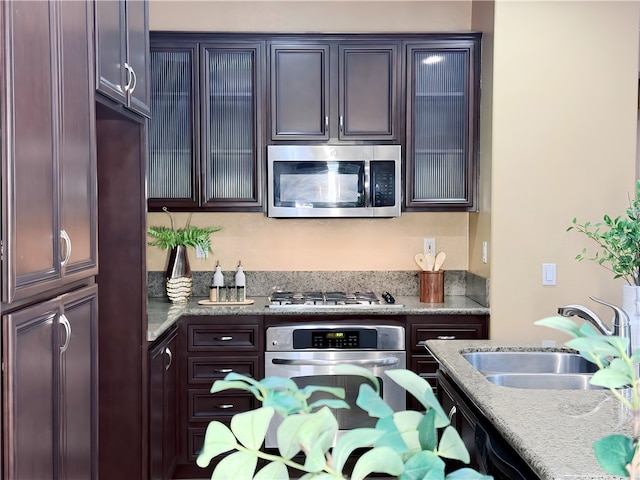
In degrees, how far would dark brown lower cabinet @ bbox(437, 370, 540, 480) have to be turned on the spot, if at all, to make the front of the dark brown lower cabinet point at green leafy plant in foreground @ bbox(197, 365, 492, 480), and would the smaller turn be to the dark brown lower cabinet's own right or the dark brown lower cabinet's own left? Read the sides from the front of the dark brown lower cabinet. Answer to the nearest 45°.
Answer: approximately 90° to the dark brown lower cabinet's own left

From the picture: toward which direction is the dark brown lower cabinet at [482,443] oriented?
to the viewer's left

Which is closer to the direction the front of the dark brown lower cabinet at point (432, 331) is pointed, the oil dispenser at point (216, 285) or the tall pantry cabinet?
the tall pantry cabinet

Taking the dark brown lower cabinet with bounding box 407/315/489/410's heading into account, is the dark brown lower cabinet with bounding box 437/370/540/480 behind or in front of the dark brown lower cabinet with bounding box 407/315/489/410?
in front

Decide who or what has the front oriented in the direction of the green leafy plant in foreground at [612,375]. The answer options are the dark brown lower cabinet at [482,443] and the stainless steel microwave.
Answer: the stainless steel microwave
